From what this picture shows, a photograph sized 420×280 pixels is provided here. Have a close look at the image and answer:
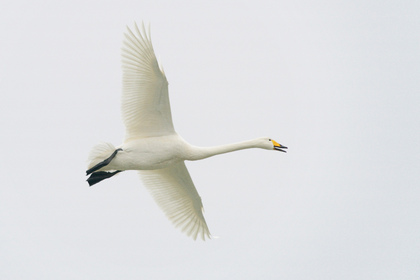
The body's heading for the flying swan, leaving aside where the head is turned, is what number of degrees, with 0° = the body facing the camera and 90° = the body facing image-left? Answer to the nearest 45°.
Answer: approximately 270°
